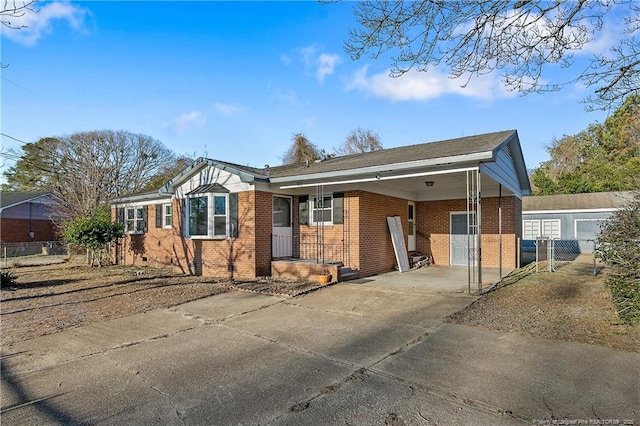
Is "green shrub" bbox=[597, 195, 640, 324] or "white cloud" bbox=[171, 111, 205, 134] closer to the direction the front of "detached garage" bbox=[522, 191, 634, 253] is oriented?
the green shrub

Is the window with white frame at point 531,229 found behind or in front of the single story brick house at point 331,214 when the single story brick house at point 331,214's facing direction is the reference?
behind

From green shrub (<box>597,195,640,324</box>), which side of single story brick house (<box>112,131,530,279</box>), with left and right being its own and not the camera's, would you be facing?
left

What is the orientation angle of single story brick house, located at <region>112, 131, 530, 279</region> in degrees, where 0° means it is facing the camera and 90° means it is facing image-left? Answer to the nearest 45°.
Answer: approximately 45°

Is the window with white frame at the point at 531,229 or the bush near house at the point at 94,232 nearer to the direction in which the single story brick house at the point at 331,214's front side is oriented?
the bush near house

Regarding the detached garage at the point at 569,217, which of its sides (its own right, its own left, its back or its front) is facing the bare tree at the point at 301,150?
right

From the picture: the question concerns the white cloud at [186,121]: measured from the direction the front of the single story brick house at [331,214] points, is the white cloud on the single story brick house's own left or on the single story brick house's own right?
on the single story brick house's own right

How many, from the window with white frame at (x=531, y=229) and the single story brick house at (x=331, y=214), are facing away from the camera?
0

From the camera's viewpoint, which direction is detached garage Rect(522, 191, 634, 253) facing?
toward the camera

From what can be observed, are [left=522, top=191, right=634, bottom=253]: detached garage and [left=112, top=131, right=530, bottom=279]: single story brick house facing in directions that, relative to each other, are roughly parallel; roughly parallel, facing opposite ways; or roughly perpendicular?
roughly parallel
